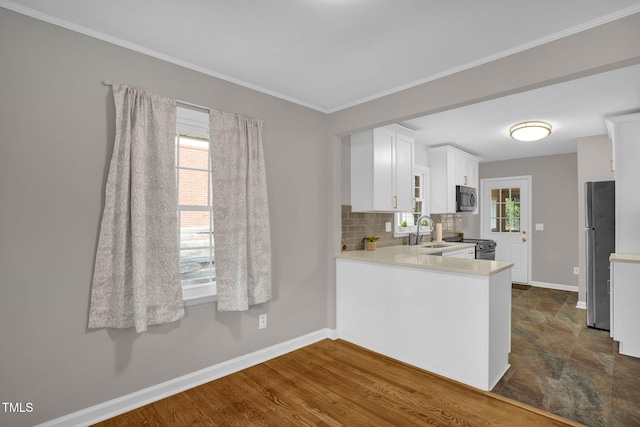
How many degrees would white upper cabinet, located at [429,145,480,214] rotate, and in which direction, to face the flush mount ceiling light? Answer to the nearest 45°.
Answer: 0° — it already faces it

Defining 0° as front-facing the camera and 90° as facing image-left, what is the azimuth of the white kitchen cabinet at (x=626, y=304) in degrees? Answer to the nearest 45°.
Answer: approximately 90°

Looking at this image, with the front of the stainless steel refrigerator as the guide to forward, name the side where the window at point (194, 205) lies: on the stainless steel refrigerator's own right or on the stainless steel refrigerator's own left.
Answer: on the stainless steel refrigerator's own left

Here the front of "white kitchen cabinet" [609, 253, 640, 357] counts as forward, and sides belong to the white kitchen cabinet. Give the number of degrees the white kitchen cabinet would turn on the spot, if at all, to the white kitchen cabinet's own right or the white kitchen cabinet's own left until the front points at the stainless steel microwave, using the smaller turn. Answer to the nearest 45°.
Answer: approximately 45° to the white kitchen cabinet's own right

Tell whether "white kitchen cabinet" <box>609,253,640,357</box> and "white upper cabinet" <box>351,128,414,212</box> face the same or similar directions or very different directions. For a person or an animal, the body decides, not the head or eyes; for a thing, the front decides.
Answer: very different directions

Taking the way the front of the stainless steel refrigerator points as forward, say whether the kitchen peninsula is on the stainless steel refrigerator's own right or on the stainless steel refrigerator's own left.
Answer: on the stainless steel refrigerator's own left

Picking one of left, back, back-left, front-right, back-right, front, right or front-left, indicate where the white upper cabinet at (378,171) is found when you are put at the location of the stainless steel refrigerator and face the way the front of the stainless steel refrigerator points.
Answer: front-left

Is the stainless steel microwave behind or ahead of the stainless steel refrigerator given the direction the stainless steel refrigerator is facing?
ahead

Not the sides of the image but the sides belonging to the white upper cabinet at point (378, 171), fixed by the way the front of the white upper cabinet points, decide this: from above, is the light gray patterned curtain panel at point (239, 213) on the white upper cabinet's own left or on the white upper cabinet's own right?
on the white upper cabinet's own right

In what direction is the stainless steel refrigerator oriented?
to the viewer's left

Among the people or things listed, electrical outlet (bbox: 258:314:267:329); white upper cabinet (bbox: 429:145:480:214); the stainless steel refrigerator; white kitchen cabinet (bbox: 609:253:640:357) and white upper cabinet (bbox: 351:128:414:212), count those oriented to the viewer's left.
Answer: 2

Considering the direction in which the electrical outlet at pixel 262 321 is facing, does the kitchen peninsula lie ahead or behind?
ahead

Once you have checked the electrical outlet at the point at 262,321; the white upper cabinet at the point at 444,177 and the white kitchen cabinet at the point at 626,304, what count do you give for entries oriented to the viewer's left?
1

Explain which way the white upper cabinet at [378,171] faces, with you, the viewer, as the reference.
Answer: facing the viewer and to the right of the viewer

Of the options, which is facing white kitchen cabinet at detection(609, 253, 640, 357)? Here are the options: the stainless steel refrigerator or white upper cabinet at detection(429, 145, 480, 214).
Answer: the white upper cabinet
